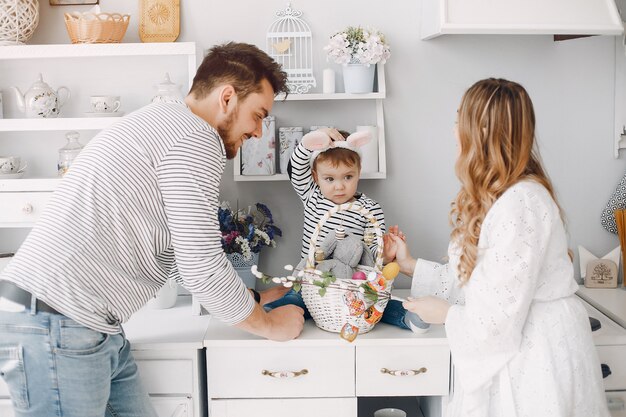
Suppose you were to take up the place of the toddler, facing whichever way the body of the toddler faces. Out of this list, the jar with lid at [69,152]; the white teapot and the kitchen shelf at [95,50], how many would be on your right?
3

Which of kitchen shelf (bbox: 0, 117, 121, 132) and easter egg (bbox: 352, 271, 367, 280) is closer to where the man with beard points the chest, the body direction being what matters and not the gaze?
the easter egg

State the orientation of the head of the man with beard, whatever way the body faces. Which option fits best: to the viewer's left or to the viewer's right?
to the viewer's right

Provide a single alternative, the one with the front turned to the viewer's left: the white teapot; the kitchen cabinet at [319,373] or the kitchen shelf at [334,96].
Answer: the white teapot

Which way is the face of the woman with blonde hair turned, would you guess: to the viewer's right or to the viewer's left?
to the viewer's left

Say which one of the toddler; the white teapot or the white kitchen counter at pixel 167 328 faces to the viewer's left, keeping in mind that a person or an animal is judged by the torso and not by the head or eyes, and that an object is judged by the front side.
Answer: the white teapot

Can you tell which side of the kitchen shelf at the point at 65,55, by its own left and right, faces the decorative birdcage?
left
